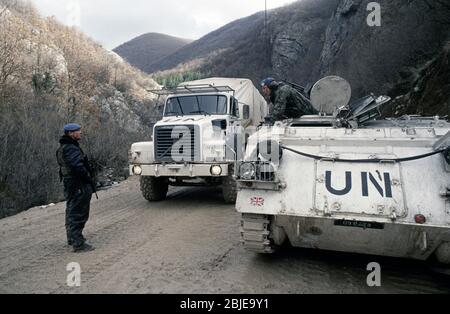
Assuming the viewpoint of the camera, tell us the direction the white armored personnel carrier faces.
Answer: facing the viewer

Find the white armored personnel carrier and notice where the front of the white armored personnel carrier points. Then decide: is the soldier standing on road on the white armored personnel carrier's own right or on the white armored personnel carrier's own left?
on the white armored personnel carrier's own right

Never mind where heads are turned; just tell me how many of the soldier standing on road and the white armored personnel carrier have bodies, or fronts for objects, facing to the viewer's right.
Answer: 1

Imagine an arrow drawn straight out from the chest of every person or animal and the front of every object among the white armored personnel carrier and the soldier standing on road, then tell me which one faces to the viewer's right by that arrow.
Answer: the soldier standing on road

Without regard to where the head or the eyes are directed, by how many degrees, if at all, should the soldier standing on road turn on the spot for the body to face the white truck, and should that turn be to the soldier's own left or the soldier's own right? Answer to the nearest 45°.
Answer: approximately 45° to the soldier's own left

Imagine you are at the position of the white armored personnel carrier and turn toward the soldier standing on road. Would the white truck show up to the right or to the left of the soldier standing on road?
right

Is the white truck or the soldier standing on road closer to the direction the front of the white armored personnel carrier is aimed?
the soldier standing on road

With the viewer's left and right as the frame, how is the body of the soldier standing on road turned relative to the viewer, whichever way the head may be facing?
facing to the right of the viewer

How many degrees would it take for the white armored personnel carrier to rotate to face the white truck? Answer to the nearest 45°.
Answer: approximately 135° to its right

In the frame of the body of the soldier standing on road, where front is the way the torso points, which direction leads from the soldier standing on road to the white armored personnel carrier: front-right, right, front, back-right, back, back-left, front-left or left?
front-right
